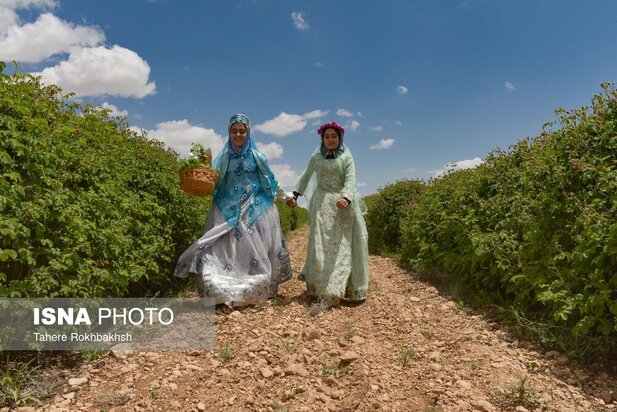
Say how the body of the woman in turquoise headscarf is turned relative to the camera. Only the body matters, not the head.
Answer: toward the camera

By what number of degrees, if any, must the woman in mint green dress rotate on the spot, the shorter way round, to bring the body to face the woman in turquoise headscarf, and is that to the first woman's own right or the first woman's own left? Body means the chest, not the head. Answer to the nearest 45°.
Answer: approximately 90° to the first woman's own right

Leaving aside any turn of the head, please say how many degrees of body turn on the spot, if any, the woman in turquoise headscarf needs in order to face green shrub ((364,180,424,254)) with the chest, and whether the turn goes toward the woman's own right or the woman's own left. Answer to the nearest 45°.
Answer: approximately 135° to the woman's own left

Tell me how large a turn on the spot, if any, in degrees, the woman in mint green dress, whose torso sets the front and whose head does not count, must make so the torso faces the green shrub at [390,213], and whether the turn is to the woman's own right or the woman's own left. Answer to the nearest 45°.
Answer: approximately 180°

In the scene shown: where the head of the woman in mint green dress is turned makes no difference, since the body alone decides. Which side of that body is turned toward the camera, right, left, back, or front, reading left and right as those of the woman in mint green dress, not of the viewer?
front

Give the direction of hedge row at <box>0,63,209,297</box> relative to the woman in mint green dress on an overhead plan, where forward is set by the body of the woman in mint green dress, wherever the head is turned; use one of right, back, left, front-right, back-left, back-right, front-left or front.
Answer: front-right

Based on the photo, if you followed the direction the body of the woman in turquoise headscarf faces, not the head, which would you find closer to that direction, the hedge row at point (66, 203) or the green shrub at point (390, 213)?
the hedge row

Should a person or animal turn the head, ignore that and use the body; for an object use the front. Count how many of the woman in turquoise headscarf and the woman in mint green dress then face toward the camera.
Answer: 2

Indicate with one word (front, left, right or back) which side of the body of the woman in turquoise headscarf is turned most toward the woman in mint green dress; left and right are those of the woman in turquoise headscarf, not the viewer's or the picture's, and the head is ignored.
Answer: left

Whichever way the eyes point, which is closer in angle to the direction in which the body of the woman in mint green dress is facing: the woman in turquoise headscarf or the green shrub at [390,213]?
the woman in turquoise headscarf

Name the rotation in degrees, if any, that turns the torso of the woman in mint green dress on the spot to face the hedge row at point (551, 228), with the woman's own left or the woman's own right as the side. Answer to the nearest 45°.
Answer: approximately 45° to the woman's own left

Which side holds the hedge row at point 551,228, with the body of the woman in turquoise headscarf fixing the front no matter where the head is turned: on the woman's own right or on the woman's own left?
on the woman's own left

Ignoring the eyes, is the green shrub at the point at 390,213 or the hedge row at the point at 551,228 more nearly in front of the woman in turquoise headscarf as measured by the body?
the hedge row
